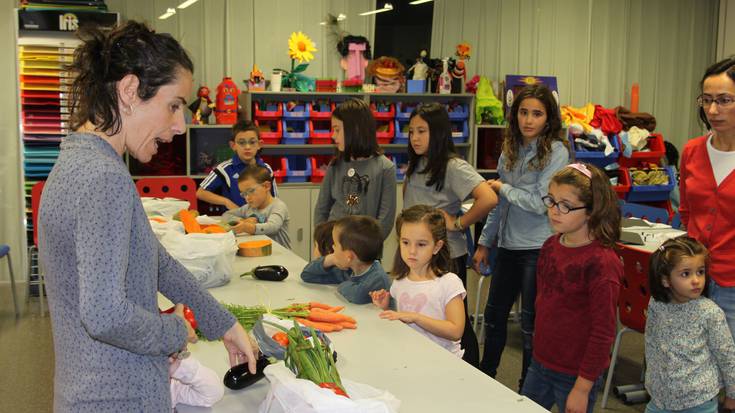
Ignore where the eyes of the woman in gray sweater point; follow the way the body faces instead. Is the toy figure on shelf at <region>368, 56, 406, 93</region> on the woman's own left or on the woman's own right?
on the woman's own left

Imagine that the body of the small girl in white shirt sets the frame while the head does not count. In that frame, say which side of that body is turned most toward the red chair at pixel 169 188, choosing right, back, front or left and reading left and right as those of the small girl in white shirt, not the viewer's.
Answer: right

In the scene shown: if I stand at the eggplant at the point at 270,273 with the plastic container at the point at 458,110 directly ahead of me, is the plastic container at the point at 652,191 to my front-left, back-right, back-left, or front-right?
front-right

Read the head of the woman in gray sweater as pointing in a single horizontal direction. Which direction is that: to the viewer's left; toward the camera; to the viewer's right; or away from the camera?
to the viewer's right

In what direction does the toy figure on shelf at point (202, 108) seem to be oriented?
toward the camera

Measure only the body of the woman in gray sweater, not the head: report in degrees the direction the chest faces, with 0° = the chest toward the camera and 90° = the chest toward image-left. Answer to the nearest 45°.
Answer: approximately 270°

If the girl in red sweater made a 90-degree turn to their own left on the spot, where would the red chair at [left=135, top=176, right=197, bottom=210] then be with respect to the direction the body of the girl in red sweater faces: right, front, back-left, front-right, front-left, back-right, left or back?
back

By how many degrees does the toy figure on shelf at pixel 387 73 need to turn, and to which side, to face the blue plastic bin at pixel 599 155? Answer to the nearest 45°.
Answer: approximately 90° to its left

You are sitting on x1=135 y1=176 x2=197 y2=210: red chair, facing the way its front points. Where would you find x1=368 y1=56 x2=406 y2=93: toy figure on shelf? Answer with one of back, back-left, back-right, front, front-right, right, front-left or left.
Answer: back-left

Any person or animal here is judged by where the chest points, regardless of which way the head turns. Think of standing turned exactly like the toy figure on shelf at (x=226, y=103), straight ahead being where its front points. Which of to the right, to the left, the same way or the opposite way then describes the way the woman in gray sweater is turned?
to the left

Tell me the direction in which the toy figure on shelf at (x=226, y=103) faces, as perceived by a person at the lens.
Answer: facing the viewer

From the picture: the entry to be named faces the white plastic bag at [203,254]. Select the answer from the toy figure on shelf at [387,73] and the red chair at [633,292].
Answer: the toy figure on shelf

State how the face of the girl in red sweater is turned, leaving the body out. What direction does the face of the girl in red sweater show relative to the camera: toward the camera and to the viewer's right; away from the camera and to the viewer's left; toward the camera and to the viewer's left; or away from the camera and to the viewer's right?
toward the camera and to the viewer's left

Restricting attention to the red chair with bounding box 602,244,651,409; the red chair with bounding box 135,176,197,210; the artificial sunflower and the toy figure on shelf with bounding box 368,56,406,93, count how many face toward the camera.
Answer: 3
